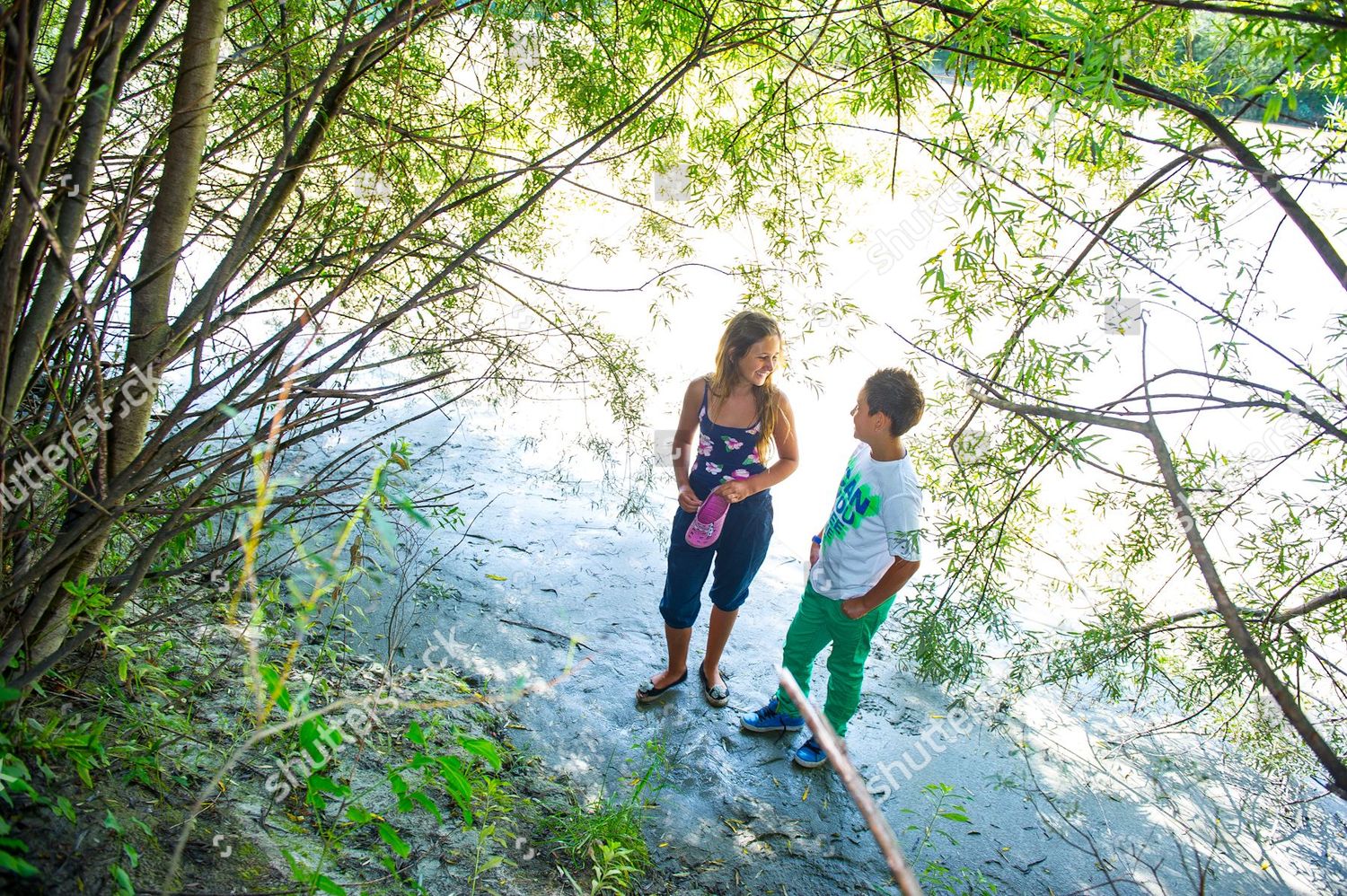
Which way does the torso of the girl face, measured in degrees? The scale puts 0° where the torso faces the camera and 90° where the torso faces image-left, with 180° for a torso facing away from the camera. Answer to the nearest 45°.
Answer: approximately 0°

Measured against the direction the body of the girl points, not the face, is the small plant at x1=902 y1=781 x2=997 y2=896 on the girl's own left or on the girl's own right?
on the girl's own left

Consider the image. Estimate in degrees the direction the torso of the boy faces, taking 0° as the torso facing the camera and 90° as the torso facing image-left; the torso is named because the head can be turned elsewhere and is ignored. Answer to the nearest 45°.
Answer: approximately 45°

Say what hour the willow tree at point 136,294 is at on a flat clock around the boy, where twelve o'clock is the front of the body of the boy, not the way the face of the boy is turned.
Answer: The willow tree is roughly at 12 o'clock from the boy.
